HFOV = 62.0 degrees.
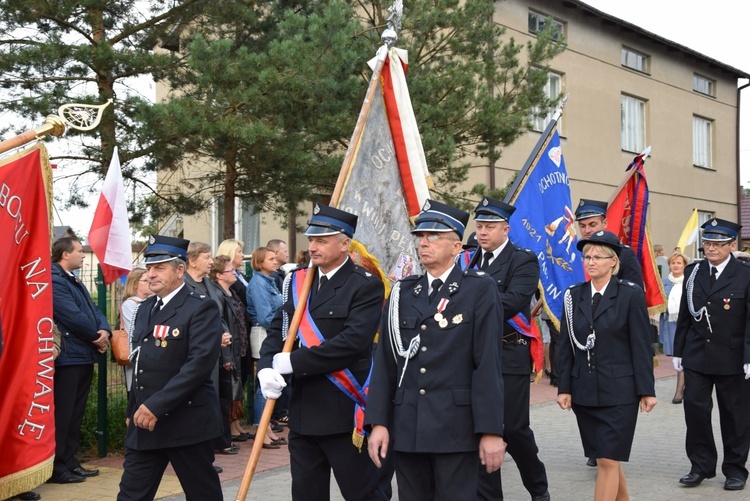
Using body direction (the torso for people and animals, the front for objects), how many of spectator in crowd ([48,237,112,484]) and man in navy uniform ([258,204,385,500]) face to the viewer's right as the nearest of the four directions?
1

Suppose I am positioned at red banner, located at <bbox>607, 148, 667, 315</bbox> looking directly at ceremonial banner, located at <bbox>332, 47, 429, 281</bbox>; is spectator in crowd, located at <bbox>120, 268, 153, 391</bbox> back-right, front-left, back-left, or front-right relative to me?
front-right

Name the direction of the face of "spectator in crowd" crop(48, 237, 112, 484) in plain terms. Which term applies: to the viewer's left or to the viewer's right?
to the viewer's right

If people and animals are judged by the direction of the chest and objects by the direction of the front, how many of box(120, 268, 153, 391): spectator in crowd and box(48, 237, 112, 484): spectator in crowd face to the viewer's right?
2

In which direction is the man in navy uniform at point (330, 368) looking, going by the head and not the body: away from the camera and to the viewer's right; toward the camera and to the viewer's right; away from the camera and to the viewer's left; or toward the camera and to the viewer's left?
toward the camera and to the viewer's left

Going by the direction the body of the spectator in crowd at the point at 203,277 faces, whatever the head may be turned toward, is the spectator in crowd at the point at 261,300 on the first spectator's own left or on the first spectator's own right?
on the first spectator's own left

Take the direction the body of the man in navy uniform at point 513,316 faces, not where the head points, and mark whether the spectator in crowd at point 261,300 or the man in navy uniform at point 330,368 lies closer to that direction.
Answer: the man in navy uniform

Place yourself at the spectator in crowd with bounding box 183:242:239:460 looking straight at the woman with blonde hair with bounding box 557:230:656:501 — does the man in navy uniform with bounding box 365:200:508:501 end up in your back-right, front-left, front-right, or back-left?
front-right

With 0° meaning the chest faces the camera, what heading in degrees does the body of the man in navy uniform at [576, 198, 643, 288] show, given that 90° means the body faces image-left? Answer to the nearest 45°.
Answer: approximately 45°

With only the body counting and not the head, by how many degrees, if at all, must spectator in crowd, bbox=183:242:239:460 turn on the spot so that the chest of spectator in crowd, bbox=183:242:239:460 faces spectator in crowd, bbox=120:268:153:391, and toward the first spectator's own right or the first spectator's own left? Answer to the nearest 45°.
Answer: approximately 135° to the first spectator's own right

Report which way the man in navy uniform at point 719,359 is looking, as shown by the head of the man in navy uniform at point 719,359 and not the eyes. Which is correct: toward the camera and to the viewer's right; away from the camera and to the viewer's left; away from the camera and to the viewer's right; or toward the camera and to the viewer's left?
toward the camera and to the viewer's left
